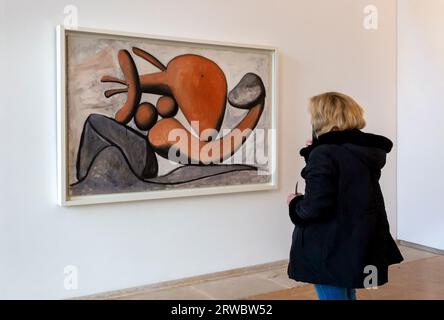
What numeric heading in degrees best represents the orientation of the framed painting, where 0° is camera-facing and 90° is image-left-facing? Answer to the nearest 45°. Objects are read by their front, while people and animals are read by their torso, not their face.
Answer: approximately 315°
